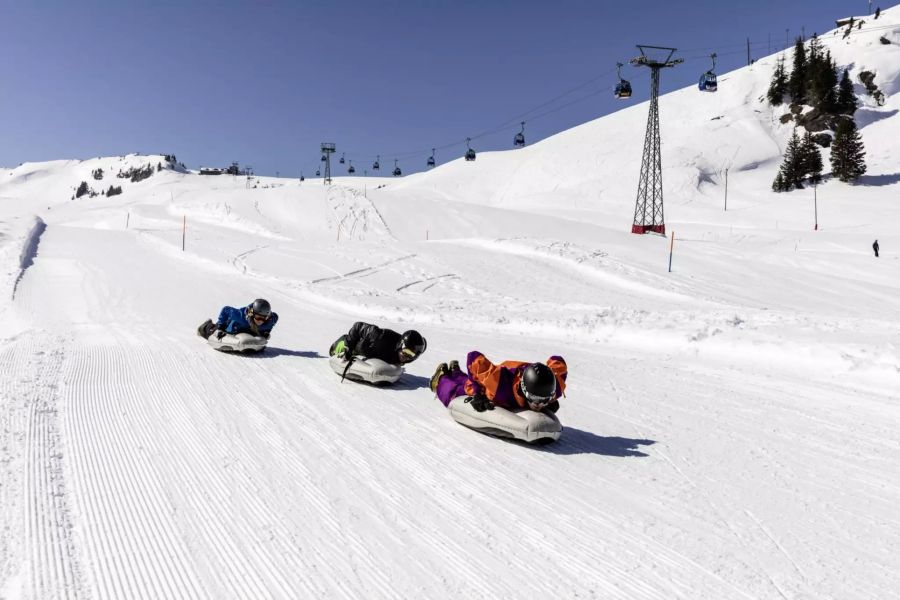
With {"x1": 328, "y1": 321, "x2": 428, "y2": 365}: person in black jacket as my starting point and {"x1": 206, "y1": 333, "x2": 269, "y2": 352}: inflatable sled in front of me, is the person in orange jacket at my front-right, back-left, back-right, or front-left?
back-left

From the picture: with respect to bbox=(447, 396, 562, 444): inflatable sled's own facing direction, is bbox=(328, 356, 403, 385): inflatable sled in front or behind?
behind

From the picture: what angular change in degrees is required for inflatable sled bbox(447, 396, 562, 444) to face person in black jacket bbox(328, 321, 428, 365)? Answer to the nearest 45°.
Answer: approximately 180°

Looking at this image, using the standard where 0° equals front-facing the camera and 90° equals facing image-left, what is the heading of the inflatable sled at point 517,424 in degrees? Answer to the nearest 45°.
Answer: approximately 315°

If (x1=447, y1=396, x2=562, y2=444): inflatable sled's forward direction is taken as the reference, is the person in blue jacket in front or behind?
behind

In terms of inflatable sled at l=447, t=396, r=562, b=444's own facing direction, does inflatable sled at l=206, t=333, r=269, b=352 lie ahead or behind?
behind

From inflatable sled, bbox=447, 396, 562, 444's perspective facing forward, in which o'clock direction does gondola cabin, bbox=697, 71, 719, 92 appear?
The gondola cabin is roughly at 8 o'clock from the inflatable sled.

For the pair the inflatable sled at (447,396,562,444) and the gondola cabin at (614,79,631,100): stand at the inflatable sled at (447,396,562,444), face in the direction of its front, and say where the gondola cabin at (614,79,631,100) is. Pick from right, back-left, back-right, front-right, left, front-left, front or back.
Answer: back-left
